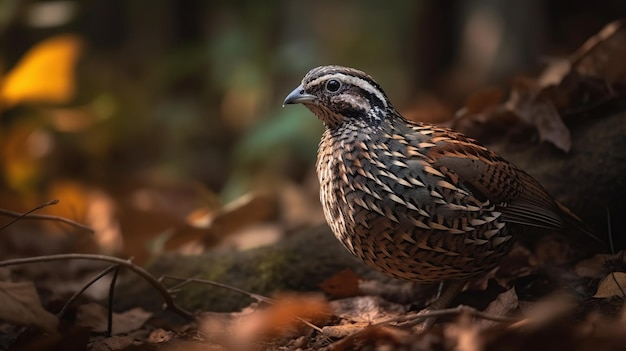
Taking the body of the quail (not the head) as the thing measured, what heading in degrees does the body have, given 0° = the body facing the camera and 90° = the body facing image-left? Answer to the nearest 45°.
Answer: approximately 90°

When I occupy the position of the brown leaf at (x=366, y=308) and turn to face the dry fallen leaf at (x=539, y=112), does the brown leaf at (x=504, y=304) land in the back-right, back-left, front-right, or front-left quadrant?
front-right

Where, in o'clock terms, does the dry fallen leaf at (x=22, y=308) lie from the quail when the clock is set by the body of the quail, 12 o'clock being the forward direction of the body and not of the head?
The dry fallen leaf is roughly at 11 o'clock from the quail.

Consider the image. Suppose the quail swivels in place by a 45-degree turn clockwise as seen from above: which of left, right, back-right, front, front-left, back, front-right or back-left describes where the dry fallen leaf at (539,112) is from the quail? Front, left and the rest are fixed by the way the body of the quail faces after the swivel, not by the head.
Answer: right

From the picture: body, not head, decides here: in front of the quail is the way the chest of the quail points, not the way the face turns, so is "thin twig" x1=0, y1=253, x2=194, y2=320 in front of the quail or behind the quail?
in front

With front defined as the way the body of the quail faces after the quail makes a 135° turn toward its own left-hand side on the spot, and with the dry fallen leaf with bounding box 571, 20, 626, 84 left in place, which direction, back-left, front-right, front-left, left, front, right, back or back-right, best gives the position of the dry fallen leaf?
left

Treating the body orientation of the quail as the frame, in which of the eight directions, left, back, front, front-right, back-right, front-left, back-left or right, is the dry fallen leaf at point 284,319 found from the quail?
front
